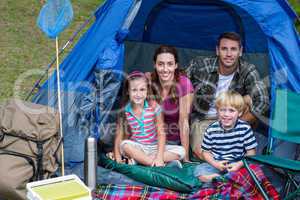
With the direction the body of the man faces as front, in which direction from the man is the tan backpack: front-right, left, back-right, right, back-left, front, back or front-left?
front-right

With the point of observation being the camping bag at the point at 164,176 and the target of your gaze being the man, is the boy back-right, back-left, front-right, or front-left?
front-right

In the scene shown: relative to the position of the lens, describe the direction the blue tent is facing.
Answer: facing the viewer

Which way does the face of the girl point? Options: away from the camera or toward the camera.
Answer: toward the camera

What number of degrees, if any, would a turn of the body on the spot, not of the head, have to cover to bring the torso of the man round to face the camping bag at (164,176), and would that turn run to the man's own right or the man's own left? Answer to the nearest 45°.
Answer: approximately 45° to the man's own right

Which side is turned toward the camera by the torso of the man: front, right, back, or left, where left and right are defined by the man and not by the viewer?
front

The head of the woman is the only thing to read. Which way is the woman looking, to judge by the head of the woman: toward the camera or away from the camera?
toward the camera

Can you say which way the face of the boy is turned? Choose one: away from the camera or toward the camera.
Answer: toward the camera

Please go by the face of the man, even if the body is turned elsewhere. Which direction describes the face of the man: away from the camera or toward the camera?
toward the camera

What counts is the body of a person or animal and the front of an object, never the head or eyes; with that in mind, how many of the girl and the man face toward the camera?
2

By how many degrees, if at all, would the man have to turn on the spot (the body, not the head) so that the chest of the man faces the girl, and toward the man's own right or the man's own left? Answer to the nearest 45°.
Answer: approximately 45° to the man's own right

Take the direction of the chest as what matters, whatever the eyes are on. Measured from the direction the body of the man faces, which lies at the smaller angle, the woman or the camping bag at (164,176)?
the camping bag

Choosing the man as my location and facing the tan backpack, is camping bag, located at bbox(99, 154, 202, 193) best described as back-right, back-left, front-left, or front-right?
front-left

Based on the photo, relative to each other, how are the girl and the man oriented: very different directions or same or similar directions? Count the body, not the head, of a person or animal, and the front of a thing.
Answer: same or similar directions

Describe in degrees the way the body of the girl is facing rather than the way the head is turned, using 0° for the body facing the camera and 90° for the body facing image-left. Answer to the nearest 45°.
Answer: approximately 0°

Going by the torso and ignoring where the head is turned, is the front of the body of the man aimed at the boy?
yes
